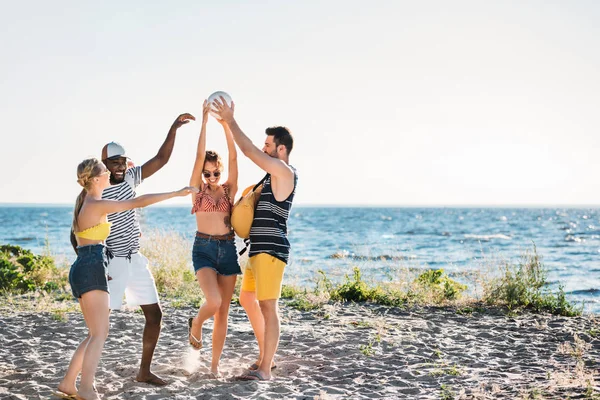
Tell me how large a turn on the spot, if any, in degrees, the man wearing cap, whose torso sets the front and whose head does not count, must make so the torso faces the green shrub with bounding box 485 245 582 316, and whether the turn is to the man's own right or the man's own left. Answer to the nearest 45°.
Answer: approximately 90° to the man's own left

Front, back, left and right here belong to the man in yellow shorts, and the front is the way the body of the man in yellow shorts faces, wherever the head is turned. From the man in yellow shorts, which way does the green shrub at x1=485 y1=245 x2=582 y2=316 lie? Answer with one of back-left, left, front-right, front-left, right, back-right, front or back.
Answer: back-right

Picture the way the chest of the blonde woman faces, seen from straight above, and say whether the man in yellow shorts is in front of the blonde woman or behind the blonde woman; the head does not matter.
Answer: in front

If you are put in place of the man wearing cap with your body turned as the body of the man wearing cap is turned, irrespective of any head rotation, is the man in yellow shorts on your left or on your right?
on your left

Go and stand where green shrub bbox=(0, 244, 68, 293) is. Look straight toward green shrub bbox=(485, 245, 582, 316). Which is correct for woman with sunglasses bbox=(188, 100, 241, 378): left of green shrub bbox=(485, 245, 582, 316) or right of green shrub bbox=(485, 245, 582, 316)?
right

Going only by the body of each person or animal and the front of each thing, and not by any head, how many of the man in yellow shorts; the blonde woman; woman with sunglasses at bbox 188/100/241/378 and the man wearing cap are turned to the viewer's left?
1

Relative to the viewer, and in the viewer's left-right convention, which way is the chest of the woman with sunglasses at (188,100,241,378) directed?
facing the viewer

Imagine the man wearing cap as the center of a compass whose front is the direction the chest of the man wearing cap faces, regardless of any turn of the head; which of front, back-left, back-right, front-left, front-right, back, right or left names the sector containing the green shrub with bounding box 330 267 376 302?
left

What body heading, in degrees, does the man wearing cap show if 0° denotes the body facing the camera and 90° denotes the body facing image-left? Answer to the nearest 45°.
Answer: approximately 315°

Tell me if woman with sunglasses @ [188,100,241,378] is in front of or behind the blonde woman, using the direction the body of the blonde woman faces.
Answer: in front

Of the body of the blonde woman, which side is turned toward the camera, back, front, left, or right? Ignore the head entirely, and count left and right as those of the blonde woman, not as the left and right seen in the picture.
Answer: right

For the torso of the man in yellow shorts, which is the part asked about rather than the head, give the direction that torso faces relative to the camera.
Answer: to the viewer's left

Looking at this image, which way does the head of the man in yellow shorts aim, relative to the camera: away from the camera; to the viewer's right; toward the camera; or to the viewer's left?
to the viewer's left
